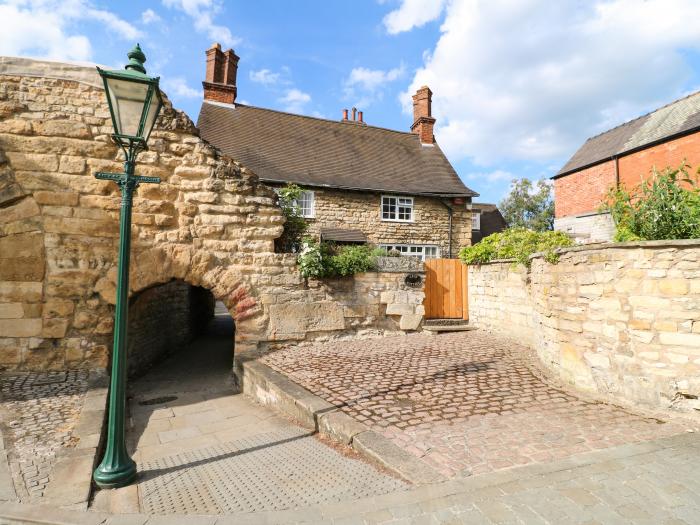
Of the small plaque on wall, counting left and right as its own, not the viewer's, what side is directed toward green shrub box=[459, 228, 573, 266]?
left

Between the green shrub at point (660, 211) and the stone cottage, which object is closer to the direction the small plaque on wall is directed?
the green shrub

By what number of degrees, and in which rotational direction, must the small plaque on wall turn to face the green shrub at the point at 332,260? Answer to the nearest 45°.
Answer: approximately 45° to its right

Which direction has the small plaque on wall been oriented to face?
toward the camera

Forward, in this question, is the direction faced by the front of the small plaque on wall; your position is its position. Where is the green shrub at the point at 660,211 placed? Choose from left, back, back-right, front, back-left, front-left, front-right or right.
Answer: front-left

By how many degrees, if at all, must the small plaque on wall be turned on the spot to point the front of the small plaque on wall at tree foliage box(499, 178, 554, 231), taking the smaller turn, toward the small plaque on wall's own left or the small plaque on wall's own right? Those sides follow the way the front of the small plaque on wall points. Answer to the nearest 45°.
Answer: approximately 180°

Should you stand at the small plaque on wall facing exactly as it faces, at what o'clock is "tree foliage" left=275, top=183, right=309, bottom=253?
The tree foliage is roughly at 4 o'clock from the small plaque on wall.

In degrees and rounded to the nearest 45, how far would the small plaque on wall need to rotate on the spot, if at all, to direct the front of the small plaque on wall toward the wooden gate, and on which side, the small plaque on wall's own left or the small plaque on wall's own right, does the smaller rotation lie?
approximately 135° to the small plaque on wall's own left

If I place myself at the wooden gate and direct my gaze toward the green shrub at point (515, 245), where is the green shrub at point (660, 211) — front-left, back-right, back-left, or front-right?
front-right

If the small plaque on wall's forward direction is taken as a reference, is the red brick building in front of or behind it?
behind

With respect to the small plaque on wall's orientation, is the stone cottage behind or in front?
behind
